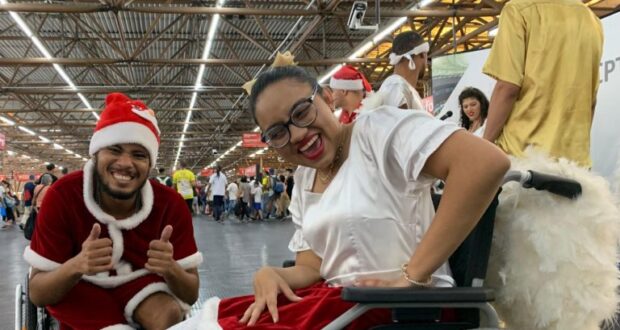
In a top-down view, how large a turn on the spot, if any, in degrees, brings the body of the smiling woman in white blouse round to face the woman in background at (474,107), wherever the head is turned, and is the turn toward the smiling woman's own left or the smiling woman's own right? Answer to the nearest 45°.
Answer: approximately 135° to the smiling woman's own right

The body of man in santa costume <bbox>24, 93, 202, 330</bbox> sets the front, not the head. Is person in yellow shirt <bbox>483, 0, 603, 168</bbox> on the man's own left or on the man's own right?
on the man's own left

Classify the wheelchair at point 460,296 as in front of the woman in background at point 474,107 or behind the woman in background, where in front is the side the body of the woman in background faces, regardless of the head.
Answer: in front

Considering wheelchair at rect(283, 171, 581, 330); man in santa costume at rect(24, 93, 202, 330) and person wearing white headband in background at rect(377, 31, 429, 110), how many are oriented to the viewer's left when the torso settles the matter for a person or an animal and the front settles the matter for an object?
1

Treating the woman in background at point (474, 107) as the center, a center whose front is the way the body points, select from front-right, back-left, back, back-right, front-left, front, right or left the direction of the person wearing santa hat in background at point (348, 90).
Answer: front-right

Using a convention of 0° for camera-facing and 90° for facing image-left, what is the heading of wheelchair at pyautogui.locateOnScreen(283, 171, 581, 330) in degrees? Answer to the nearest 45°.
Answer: approximately 90°

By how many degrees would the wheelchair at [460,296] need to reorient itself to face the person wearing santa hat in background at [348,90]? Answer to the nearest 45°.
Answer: approximately 90° to its right

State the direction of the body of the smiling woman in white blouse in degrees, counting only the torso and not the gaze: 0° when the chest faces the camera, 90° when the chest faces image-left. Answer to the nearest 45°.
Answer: approximately 45°

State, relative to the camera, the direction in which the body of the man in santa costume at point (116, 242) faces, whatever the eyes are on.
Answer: toward the camera

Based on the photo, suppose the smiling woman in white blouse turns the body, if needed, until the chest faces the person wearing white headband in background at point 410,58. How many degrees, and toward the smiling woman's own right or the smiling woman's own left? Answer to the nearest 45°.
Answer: approximately 135° to the smiling woman's own right

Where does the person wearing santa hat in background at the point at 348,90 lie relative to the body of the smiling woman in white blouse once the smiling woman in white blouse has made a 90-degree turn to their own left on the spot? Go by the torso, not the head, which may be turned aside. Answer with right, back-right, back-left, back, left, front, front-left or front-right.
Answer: back-left
